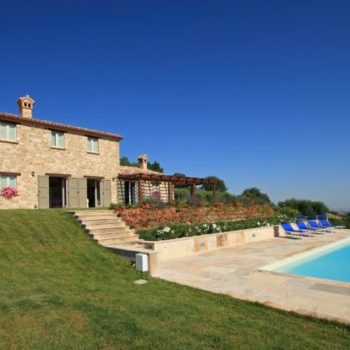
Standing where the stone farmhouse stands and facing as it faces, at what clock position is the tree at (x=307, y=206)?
The tree is roughly at 10 o'clock from the stone farmhouse.

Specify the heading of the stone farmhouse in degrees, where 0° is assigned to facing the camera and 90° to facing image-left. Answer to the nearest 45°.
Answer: approximately 315°

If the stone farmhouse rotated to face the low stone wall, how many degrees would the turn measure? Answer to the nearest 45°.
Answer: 0° — it already faces it

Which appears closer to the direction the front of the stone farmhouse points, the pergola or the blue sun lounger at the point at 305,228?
the blue sun lounger

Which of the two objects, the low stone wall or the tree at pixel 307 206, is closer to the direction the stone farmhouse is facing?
the low stone wall

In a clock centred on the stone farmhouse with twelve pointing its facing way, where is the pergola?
The pergola is roughly at 10 o'clock from the stone farmhouse.

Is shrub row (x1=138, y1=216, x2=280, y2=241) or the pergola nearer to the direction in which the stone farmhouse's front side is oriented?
the shrub row
